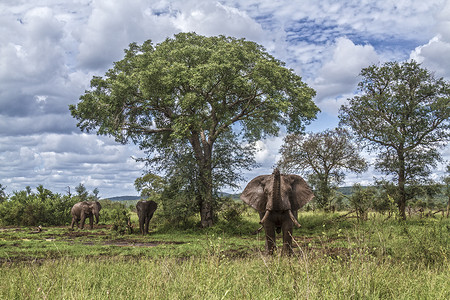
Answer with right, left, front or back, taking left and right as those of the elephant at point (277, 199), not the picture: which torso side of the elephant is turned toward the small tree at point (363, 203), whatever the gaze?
back

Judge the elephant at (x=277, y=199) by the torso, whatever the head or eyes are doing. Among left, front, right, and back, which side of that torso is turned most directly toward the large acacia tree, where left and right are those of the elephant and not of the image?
back

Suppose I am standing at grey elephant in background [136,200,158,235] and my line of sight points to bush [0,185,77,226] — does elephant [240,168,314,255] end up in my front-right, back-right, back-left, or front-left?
back-left

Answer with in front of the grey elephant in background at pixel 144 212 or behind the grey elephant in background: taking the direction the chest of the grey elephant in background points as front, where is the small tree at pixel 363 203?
in front
